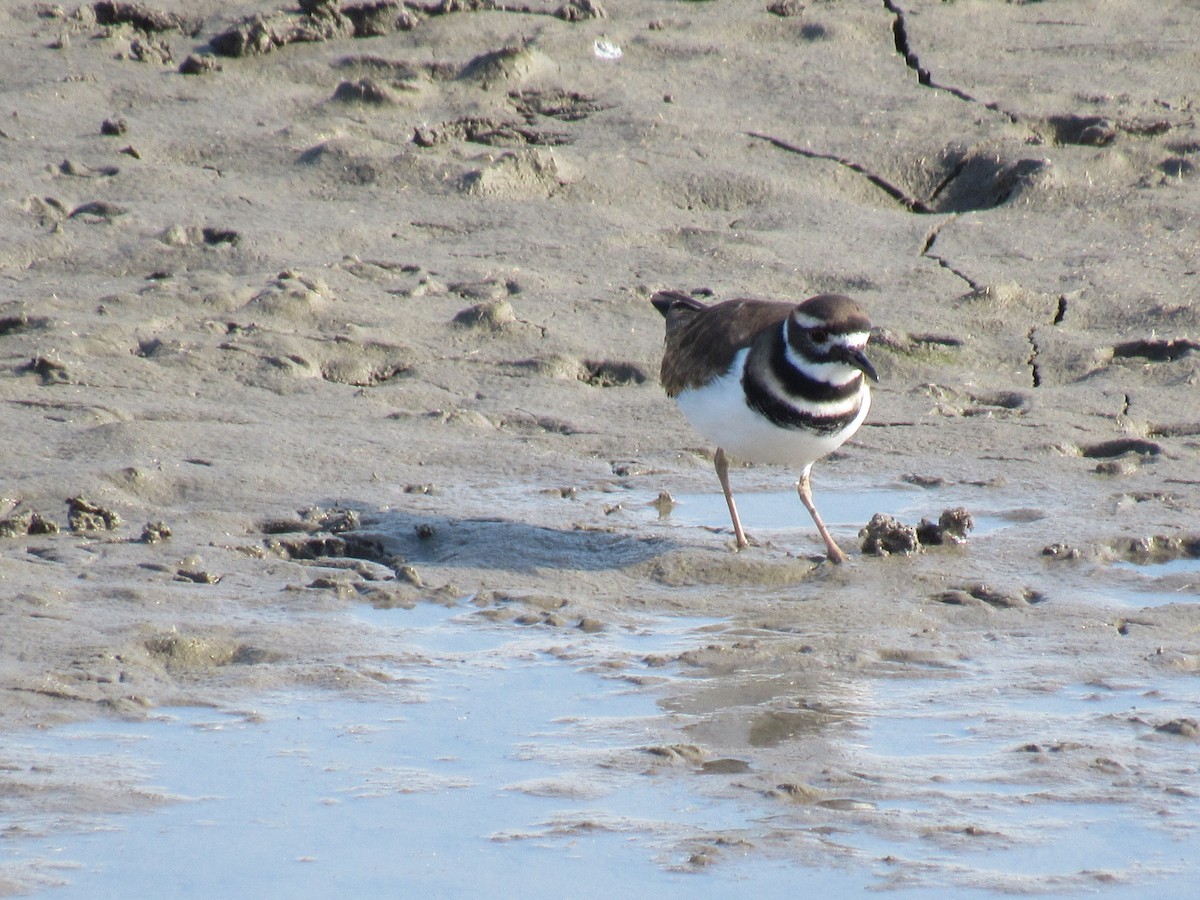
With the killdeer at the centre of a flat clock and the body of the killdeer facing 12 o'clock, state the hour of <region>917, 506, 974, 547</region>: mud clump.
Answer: The mud clump is roughly at 10 o'clock from the killdeer.

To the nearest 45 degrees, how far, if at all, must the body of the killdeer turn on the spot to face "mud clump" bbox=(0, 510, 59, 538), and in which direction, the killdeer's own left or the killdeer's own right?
approximately 135° to the killdeer's own right

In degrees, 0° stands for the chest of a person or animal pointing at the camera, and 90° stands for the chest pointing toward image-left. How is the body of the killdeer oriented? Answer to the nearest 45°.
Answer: approximately 315°

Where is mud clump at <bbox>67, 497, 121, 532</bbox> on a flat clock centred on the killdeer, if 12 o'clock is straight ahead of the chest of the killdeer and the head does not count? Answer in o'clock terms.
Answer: The mud clump is roughly at 4 o'clock from the killdeer.
